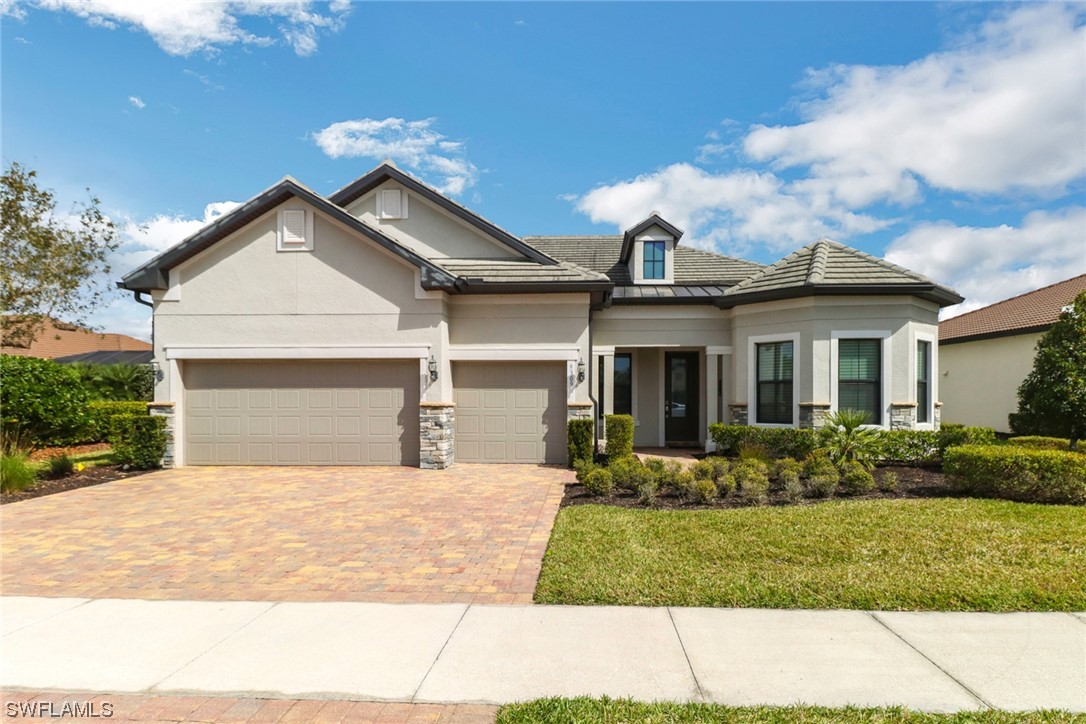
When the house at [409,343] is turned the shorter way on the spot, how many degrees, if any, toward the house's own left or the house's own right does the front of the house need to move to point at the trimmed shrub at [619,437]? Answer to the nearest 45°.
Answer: approximately 90° to the house's own left

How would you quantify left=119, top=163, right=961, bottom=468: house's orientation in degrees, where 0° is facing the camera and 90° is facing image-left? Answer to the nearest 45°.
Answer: approximately 0°

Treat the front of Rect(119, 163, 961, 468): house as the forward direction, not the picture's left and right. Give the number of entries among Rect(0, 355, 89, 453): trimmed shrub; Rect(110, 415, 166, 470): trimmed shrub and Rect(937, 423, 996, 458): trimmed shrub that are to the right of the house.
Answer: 2

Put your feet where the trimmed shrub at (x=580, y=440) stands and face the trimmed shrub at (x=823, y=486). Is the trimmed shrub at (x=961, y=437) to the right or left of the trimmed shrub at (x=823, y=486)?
left

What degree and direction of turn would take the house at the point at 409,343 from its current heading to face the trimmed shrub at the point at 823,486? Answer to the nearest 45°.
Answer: approximately 45° to its left

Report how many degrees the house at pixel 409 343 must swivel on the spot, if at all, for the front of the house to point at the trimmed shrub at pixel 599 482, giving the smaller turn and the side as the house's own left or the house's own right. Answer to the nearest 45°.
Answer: approximately 45° to the house's own left

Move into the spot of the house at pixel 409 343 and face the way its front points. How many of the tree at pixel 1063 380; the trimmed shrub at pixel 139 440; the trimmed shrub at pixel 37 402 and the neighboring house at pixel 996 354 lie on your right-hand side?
2

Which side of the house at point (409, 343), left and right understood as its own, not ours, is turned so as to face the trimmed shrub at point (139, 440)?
right

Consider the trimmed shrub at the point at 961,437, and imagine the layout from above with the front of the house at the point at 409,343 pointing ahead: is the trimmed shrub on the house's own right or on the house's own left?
on the house's own left

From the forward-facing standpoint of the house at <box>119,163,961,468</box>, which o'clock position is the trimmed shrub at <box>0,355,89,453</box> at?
The trimmed shrub is roughly at 3 o'clock from the house.
